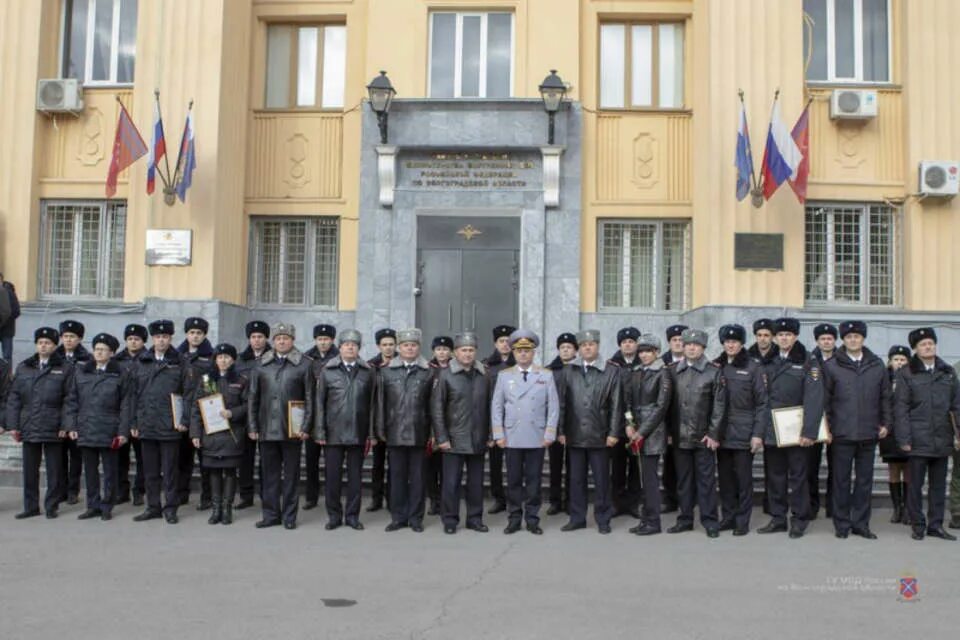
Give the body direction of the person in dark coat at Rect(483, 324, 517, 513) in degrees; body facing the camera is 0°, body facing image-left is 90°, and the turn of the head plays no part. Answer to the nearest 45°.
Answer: approximately 0°

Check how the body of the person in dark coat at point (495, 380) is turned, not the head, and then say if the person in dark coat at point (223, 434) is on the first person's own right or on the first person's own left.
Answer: on the first person's own right

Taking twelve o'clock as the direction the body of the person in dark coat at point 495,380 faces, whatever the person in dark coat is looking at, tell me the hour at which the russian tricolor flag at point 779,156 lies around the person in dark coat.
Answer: The russian tricolor flag is roughly at 8 o'clock from the person in dark coat.

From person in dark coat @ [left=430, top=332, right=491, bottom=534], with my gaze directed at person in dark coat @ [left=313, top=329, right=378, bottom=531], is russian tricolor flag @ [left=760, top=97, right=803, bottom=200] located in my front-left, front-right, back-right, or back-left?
back-right
